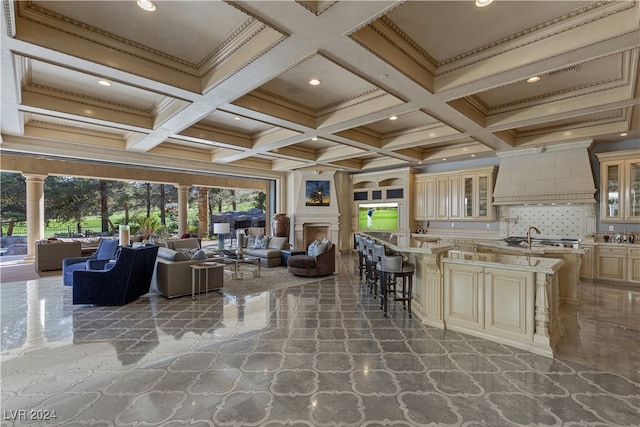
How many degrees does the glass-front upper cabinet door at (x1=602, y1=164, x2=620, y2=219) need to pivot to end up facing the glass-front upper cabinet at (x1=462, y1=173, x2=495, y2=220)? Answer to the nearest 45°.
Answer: approximately 90° to its right

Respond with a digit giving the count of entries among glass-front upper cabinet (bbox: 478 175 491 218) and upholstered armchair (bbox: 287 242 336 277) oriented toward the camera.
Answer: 1

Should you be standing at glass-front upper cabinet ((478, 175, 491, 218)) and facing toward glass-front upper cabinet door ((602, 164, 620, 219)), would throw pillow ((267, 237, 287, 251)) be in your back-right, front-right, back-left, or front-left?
back-right

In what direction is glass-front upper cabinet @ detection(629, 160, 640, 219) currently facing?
toward the camera

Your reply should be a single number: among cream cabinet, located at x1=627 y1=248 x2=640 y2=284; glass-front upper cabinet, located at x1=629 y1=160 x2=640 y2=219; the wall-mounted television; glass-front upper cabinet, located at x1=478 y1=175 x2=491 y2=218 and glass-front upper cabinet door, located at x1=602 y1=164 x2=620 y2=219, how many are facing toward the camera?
5

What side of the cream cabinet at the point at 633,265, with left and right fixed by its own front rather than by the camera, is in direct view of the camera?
front

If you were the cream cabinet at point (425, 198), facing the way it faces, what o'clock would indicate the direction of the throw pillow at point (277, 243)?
The throw pillow is roughly at 2 o'clock from the cream cabinet.

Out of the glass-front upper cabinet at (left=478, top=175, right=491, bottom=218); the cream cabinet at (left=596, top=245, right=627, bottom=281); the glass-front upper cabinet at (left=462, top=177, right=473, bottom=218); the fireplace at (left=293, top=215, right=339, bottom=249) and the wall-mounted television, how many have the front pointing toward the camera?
5

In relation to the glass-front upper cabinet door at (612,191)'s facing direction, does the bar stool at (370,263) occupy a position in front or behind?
in front

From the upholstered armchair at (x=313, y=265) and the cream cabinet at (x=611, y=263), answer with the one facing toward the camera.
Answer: the cream cabinet

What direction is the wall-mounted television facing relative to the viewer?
toward the camera

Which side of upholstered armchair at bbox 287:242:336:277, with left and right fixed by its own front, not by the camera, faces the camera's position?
left

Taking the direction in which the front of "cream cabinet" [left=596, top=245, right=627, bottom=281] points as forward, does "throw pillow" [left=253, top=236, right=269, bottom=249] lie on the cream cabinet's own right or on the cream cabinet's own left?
on the cream cabinet's own right

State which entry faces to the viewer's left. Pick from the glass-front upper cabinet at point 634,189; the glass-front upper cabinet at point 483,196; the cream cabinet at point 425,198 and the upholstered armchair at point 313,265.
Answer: the upholstered armchair

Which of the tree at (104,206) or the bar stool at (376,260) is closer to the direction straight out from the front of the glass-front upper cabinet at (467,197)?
the bar stool

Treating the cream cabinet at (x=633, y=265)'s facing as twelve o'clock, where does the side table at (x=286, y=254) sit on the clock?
The side table is roughly at 2 o'clock from the cream cabinet.

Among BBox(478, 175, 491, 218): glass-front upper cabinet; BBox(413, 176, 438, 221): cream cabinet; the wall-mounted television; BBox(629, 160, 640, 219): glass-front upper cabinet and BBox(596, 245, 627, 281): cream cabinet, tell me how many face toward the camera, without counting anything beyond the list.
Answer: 5

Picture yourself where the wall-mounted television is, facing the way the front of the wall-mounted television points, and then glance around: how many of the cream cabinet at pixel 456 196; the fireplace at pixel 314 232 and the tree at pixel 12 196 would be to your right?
2

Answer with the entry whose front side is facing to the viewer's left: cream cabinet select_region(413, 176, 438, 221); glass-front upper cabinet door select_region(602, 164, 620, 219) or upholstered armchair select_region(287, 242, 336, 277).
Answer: the upholstered armchair
